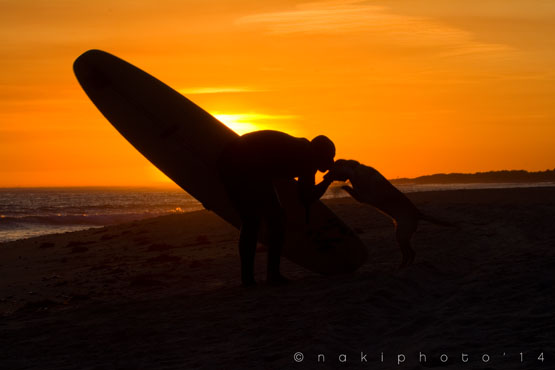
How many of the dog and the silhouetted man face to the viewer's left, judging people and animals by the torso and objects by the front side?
1

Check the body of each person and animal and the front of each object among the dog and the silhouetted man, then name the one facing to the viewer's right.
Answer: the silhouetted man

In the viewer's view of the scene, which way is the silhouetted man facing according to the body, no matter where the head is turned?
to the viewer's right

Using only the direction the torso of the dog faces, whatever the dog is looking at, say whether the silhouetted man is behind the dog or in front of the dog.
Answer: in front

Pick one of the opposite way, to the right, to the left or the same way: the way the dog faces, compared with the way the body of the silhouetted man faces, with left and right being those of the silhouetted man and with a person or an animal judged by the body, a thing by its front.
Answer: the opposite way

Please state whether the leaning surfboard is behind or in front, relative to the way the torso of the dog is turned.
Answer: in front

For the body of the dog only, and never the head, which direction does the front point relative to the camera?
to the viewer's left

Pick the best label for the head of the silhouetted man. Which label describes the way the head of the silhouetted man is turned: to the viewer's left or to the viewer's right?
to the viewer's right

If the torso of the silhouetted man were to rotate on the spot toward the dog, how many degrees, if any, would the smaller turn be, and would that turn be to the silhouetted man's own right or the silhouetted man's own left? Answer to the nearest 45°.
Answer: approximately 45° to the silhouetted man's own left
